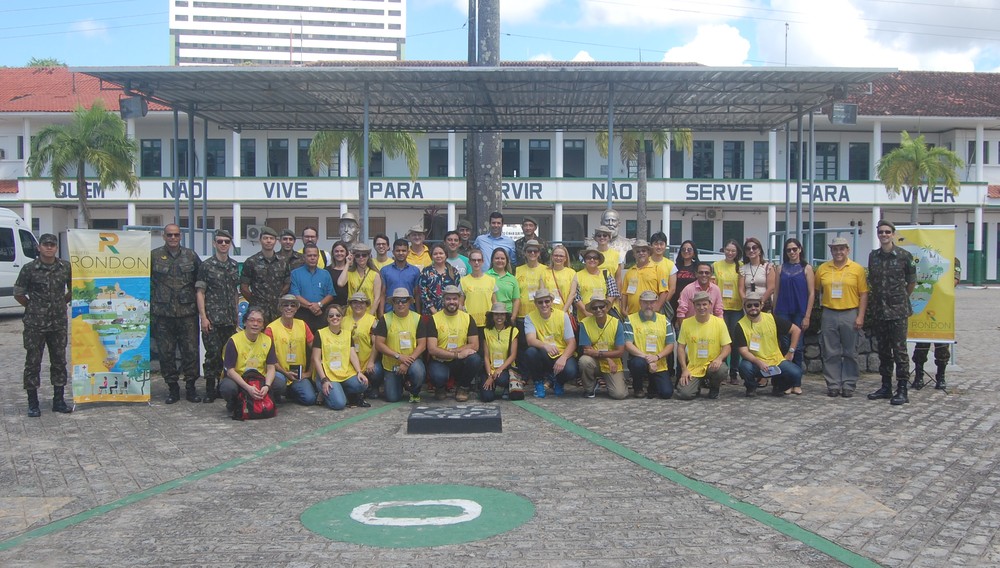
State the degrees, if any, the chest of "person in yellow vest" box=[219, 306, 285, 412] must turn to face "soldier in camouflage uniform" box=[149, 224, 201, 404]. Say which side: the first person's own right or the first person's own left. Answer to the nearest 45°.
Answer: approximately 135° to the first person's own right

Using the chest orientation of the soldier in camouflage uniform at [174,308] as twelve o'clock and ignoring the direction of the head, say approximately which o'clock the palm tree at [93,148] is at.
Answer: The palm tree is roughly at 6 o'clock from the soldier in camouflage uniform.

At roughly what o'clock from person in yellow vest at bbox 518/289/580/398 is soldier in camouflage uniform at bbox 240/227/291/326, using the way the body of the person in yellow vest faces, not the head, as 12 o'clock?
The soldier in camouflage uniform is roughly at 3 o'clock from the person in yellow vest.

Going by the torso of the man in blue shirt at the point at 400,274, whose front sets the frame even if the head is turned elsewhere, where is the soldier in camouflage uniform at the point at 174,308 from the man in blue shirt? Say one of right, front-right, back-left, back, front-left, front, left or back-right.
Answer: right

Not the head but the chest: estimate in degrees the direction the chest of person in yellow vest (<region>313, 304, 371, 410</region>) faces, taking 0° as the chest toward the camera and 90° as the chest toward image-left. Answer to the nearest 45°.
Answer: approximately 0°

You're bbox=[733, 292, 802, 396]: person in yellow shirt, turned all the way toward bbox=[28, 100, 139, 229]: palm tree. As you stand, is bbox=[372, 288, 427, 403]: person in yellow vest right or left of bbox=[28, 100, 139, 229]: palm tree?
left

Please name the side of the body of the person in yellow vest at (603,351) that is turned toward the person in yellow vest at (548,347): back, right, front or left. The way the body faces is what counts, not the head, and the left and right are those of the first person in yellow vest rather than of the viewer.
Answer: right

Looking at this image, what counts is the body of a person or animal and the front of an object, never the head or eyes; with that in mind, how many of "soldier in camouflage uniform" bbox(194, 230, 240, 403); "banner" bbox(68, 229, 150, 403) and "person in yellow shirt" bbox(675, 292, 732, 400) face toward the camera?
3

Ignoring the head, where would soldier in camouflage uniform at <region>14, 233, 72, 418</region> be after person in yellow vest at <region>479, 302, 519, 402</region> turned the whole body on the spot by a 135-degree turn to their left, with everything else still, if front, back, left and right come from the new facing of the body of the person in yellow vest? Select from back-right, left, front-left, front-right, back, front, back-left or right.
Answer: back-left

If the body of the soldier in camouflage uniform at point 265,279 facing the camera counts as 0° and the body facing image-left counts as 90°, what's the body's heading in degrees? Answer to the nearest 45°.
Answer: approximately 0°
